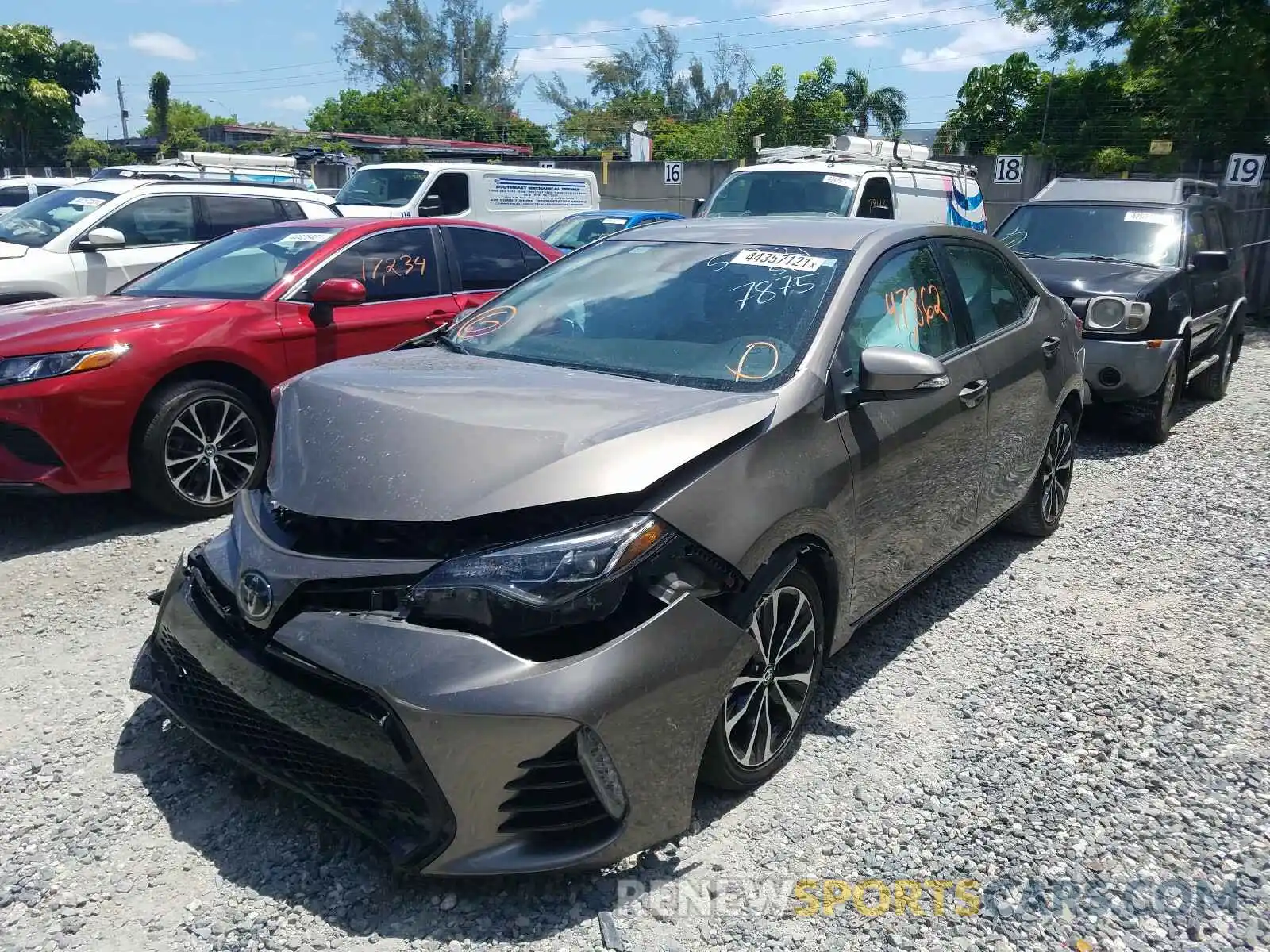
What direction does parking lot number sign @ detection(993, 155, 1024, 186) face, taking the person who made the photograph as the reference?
facing the viewer

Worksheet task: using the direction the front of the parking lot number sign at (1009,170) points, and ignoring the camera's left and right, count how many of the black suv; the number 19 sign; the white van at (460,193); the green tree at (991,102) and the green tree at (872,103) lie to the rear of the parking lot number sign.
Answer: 2

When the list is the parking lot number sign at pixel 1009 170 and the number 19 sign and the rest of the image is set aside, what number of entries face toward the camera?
2

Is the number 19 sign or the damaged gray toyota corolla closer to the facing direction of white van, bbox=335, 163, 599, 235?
the damaged gray toyota corolla

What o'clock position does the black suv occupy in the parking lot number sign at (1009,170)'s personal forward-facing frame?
The black suv is roughly at 12 o'clock from the parking lot number sign.

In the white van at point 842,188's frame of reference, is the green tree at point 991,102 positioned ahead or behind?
behind

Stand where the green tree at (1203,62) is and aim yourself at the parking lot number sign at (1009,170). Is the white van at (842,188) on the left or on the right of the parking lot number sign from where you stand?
left

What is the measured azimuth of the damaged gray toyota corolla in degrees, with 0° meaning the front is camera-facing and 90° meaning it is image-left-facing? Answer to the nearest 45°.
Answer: approximately 45°

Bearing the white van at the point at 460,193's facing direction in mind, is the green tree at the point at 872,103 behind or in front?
behind

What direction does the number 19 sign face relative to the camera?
toward the camera

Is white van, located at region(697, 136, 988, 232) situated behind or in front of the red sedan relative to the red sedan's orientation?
behind

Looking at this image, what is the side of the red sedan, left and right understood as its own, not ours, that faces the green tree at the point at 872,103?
back

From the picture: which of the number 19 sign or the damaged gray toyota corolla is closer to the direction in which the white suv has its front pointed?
the damaged gray toyota corolla

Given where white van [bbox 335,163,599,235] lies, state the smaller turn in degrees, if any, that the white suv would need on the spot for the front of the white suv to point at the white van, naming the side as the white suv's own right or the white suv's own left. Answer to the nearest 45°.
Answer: approximately 180°
